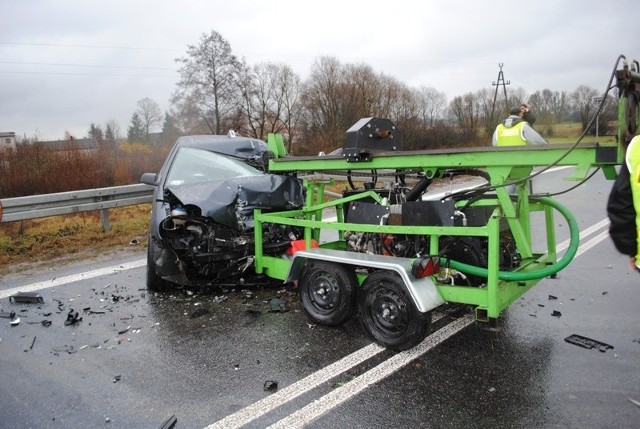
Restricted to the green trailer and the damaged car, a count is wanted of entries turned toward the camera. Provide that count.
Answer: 1

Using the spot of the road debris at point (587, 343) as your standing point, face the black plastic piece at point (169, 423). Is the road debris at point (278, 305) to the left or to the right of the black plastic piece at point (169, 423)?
right

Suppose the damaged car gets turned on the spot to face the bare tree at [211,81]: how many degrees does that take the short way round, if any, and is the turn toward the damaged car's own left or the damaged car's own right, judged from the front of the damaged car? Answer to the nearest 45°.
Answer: approximately 180°

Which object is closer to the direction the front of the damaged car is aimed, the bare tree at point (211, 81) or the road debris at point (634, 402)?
the road debris

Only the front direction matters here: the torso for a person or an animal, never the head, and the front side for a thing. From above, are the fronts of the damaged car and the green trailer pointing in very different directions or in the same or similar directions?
very different directions

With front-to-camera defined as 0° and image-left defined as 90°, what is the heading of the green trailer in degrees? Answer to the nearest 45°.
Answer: approximately 135°

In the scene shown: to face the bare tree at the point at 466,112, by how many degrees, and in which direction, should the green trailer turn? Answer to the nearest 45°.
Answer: approximately 45° to its right

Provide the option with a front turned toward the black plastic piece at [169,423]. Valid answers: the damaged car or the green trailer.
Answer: the damaged car

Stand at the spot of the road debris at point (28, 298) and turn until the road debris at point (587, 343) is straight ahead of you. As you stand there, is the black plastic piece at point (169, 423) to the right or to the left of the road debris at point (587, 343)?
right
